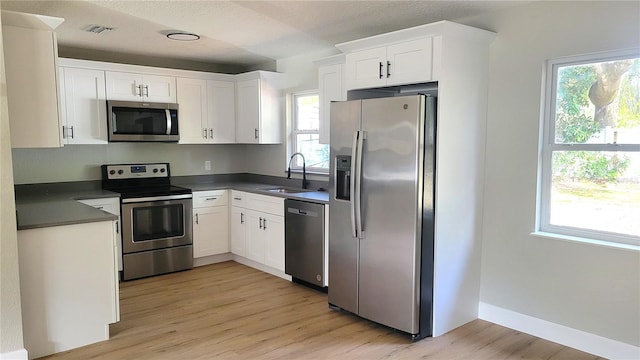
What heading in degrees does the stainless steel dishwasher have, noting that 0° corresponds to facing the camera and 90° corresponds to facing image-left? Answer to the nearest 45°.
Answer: approximately 45°

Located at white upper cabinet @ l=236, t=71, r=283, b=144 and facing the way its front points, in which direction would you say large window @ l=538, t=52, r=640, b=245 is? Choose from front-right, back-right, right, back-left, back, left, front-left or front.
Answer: left

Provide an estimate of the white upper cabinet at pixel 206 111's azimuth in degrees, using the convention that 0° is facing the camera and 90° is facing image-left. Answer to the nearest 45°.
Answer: approximately 0°

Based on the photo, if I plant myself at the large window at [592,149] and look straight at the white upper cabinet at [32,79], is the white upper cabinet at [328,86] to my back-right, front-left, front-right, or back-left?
front-right

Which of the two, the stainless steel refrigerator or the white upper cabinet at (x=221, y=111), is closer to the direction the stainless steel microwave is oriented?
the stainless steel refrigerator

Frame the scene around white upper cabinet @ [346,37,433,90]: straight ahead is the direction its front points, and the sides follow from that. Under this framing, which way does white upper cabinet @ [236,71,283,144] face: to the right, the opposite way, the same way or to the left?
the same way

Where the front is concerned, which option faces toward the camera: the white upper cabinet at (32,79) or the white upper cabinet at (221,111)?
the white upper cabinet at (221,111)

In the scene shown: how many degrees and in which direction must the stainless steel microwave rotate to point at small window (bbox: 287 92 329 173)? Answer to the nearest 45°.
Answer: approximately 90° to its left

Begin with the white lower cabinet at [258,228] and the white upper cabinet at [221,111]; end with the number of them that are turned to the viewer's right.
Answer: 0

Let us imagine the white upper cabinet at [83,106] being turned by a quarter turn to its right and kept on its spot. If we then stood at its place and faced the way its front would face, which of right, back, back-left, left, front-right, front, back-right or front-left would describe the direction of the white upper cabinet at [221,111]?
back

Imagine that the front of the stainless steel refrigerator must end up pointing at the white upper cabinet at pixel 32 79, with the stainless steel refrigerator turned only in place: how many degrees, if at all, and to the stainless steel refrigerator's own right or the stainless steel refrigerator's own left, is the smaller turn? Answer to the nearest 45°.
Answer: approximately 45° to the stainless steel refrigerator's own right

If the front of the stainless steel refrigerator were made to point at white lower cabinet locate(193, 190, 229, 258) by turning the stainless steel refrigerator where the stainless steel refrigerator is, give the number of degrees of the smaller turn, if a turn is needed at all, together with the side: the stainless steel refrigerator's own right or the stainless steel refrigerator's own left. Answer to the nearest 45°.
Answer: approximately 90° to the stainless steel refrigerator's own right

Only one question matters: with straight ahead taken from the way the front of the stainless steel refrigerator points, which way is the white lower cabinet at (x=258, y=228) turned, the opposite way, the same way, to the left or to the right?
the same way

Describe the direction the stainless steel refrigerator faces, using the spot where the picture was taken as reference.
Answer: facing the viewer and to the left of the viewer

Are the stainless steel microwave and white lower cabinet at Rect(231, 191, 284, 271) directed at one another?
no

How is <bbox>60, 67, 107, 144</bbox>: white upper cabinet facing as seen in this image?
toward the camera

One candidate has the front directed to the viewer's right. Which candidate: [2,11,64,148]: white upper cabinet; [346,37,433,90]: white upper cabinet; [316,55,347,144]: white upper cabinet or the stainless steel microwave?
[2,11,64,148]: white upper cabinet
